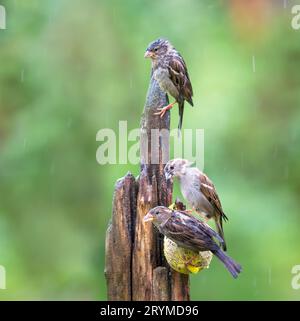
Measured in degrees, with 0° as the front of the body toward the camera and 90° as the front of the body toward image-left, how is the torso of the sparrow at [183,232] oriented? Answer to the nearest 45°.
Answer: approximately 90°
